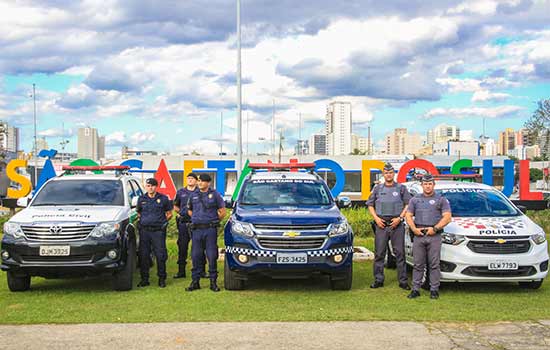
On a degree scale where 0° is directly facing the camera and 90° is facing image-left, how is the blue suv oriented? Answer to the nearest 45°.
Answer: approximately 0°

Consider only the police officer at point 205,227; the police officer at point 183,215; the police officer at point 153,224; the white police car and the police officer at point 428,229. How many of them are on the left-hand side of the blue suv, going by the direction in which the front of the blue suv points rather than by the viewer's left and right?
2

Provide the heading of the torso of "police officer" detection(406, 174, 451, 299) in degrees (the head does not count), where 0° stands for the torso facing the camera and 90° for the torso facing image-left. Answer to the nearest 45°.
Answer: approximately 0°

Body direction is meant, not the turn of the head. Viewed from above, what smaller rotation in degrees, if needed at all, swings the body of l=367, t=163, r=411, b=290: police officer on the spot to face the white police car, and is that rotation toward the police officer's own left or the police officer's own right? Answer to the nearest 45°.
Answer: approximately 90° to the police officer's own left

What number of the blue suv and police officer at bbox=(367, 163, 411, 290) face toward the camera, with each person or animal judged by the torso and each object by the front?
2

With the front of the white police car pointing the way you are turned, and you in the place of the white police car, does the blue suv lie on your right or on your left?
on your right

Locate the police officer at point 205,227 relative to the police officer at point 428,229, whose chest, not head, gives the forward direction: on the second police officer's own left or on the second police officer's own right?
on the second police officer's own right

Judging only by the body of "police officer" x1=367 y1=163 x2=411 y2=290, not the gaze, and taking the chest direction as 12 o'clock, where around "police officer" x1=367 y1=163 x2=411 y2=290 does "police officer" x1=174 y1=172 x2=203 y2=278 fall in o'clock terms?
"police officer" x1=174 y1=172 x2=203 y2=278 is roughly at 3 o'clock from "police officer" x1=367 y1=163 x2=411 y2=290.

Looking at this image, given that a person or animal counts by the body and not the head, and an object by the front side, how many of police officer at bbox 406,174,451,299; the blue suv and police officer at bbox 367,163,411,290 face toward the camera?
3

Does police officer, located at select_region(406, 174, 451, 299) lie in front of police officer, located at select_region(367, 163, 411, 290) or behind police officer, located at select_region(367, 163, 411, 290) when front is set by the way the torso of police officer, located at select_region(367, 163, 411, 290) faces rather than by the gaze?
in front

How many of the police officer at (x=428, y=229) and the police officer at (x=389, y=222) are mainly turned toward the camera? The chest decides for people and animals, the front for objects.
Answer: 2

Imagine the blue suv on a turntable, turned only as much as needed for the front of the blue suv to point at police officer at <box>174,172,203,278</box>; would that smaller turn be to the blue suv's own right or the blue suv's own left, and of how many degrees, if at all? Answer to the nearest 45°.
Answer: approximately 135° to the blue suv's own right
